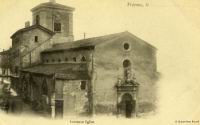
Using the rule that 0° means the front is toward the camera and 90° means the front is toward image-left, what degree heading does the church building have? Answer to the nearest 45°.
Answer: approximately 315°
